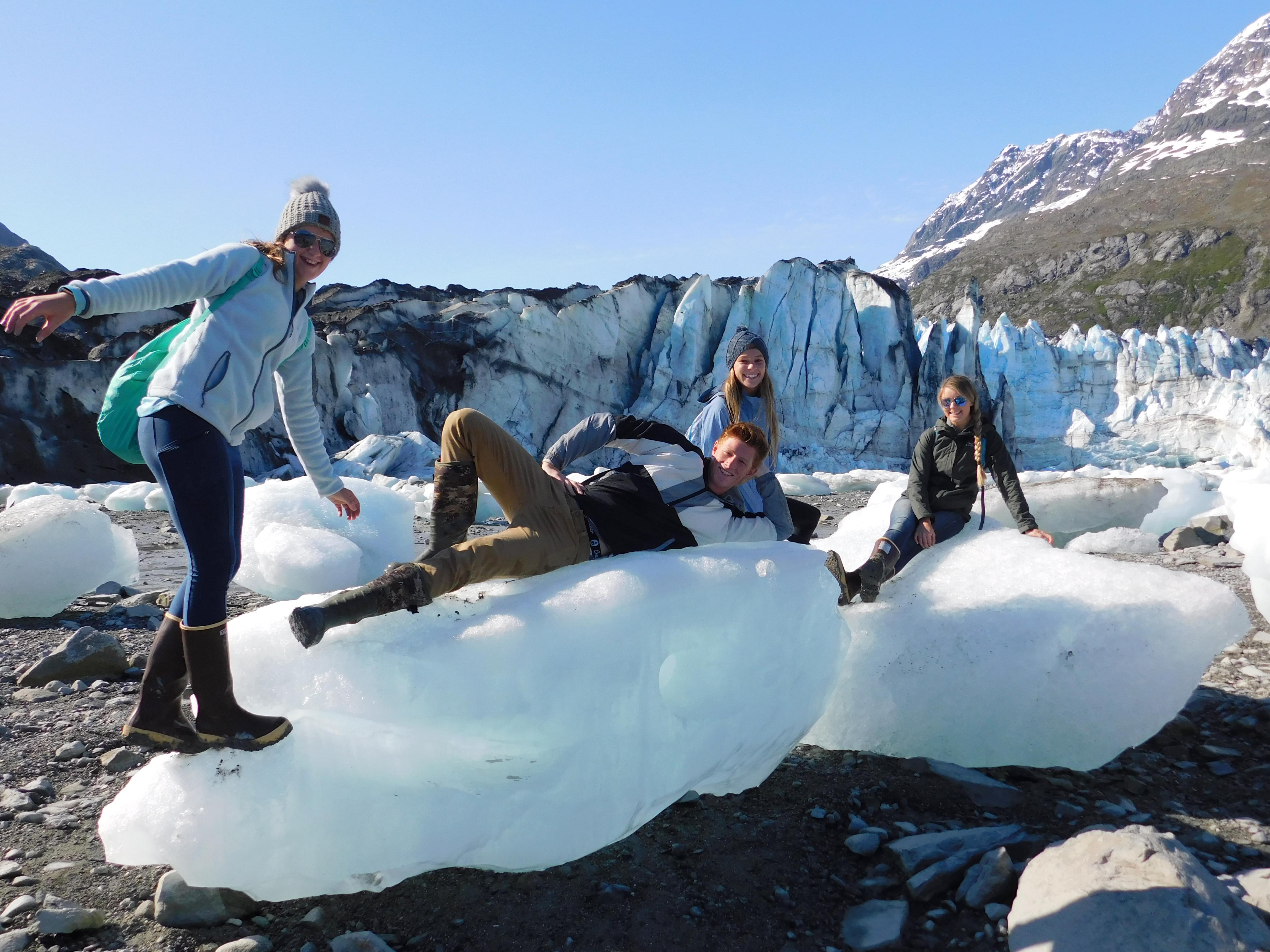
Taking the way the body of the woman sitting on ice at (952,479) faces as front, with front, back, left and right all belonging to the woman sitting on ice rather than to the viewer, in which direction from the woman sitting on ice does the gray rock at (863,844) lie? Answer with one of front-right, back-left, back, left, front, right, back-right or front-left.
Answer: front-left

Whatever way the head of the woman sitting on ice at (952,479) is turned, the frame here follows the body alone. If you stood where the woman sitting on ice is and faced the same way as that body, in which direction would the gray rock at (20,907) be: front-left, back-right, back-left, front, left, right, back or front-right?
front

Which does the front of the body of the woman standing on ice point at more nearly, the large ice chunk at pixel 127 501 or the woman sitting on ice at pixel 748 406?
the woman sitting on ice

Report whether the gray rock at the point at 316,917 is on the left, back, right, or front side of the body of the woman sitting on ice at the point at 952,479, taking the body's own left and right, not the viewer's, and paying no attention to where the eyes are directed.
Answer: front

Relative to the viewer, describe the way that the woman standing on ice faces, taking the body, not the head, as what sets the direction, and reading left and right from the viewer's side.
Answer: facing the viewer and to the right of the viewer

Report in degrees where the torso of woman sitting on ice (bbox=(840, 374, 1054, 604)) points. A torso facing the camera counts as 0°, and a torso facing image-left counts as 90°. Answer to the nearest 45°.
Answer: approximately 45°

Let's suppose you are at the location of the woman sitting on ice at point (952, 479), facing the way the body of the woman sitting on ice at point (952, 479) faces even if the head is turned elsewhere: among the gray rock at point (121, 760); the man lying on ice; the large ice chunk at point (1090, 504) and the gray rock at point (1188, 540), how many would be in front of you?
2

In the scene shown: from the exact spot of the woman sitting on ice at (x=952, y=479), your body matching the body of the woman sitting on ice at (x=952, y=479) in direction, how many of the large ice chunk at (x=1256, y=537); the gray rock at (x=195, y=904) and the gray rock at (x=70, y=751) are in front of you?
2

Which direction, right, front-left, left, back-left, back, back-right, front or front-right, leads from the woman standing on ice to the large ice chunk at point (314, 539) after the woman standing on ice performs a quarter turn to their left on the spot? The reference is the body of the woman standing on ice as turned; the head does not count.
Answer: front-left

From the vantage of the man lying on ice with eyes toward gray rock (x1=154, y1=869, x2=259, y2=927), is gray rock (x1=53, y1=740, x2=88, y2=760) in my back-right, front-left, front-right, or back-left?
front-right

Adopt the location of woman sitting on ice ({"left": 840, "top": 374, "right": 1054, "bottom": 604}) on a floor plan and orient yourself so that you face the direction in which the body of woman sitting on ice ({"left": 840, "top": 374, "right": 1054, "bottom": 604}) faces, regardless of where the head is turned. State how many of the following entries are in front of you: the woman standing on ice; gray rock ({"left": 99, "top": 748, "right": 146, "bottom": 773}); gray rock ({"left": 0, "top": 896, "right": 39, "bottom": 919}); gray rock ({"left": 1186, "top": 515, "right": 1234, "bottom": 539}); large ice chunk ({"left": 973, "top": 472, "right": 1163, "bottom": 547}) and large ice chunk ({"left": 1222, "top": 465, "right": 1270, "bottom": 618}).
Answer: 3

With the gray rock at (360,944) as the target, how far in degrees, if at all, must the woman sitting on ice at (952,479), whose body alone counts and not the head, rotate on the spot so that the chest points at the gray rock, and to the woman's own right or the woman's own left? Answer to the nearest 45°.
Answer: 0° — they already face it

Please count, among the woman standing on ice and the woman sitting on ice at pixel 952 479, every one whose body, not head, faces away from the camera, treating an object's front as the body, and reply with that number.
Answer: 0

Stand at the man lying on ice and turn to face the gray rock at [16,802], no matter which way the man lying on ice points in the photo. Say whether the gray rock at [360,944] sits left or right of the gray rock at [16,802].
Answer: left

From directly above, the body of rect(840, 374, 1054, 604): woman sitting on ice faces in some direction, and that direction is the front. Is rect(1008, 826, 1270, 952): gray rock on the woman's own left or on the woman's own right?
on the woman's own left

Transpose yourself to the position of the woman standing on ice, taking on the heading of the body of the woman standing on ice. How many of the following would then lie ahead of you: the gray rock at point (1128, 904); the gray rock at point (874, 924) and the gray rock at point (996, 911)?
3

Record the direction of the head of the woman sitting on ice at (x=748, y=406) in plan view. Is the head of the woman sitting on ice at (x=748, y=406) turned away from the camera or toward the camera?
toward the camera

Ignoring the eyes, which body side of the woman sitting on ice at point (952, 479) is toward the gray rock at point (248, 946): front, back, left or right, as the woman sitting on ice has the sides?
front

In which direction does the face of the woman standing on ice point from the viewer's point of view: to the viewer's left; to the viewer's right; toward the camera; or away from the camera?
toward the camera
